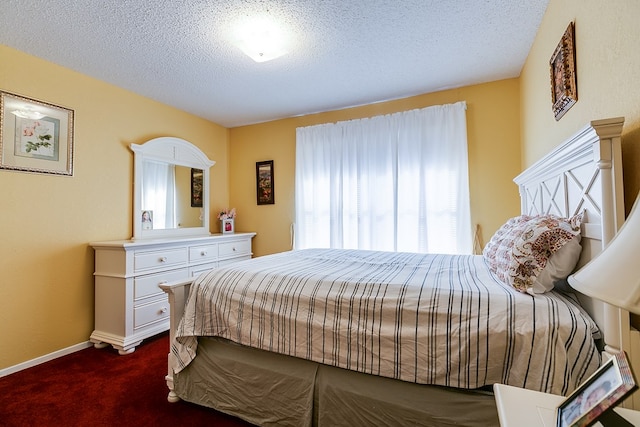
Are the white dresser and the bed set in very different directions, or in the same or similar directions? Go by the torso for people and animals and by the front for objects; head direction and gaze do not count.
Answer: very different directions

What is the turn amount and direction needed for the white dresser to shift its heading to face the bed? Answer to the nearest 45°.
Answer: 0° — it already faces it

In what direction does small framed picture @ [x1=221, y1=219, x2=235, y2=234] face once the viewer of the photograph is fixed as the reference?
facing the viewer and to the right of the viewer

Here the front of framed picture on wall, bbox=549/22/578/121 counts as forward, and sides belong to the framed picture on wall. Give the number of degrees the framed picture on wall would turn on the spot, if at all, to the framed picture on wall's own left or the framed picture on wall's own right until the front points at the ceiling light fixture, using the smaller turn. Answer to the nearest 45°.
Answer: approximately 45° to the framed picture on wall's own left

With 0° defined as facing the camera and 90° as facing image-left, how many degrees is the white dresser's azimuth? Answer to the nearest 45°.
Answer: approximately 315°

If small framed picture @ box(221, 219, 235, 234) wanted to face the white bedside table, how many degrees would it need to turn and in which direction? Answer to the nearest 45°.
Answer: approximately 45° to its right

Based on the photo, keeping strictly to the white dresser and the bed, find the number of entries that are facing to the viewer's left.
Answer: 1

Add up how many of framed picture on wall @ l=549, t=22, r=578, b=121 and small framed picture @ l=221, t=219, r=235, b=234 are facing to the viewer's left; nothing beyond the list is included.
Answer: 1

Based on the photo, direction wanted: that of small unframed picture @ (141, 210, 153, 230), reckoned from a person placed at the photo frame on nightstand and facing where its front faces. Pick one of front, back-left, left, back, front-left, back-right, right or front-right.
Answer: front-right

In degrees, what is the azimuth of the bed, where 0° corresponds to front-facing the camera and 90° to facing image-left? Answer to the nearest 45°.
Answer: approximately 90°

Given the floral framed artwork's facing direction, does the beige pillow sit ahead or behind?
ahead

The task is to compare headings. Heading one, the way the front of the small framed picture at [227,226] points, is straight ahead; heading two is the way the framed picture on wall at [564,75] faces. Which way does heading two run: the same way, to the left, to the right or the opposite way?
the opposite way

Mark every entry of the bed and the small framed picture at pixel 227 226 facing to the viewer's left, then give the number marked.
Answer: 1

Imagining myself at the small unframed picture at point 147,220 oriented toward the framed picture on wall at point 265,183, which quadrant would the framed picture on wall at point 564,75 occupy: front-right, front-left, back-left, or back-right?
front-right

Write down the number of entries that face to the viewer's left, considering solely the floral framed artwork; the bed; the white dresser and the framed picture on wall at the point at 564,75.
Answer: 2

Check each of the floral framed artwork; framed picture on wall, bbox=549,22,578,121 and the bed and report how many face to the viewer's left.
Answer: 2

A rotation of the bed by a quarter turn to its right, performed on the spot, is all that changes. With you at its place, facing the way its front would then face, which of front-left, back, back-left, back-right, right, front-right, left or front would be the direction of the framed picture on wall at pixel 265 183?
front-left
